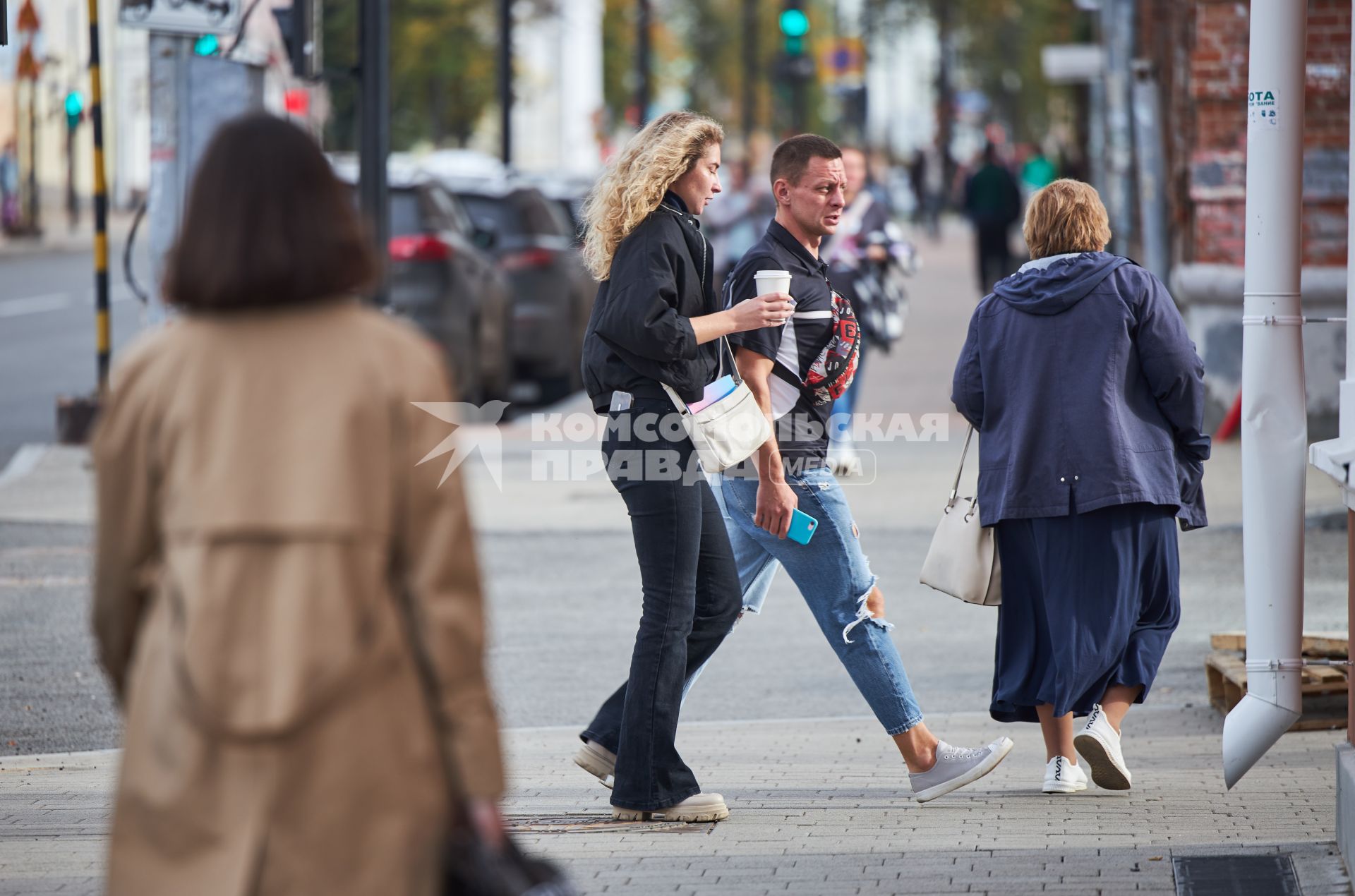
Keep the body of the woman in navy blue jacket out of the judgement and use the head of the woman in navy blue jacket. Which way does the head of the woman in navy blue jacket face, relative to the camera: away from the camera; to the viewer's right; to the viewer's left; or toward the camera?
away from the camera

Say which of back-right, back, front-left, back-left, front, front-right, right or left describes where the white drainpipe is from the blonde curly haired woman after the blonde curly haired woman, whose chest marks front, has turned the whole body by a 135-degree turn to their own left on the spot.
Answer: back-right

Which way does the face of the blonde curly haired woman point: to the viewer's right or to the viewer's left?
to the viewer's right

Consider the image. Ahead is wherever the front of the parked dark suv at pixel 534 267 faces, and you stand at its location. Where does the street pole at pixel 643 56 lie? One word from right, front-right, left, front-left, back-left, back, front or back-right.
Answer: front

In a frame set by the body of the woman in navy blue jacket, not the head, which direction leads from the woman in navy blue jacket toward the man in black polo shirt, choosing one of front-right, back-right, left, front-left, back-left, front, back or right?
left

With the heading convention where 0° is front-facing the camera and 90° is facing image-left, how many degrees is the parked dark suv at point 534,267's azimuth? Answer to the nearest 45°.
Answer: approximately 180°

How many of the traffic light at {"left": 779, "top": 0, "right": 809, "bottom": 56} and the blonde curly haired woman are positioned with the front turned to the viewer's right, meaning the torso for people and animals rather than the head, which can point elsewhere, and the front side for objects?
1

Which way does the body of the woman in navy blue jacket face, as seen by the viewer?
away from the camera

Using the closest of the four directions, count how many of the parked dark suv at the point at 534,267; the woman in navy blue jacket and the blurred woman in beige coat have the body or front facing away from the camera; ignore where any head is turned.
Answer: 3

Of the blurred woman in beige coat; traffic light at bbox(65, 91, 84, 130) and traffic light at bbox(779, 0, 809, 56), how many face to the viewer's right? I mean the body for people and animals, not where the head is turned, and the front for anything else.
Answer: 0

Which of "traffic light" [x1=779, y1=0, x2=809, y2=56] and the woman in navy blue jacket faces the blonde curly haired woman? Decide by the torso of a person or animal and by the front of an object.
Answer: the traffic light

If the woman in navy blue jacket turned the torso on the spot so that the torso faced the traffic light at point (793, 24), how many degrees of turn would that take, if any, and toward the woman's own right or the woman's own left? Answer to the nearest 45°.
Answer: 0° — they already face it

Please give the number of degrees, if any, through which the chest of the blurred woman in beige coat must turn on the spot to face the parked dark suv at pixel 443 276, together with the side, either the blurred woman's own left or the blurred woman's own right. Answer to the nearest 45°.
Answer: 0° — they already face it

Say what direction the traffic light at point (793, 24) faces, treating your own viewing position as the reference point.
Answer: facing the viewer

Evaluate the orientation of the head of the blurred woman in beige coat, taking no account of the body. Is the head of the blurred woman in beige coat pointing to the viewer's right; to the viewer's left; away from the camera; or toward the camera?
away from the camera

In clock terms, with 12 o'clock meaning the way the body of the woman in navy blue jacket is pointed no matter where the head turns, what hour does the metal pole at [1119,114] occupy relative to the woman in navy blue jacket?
The metal pole is roughly at 12 o'clock from the woman in navy blue jacket.

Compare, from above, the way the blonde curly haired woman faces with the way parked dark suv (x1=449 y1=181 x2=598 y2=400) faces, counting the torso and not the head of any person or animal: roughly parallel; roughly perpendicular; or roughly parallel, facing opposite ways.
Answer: roughly perpendicular
